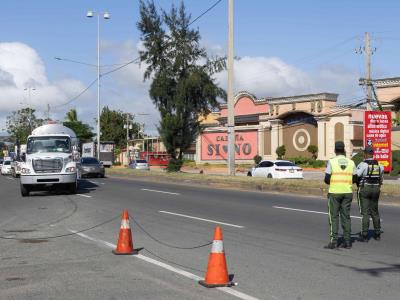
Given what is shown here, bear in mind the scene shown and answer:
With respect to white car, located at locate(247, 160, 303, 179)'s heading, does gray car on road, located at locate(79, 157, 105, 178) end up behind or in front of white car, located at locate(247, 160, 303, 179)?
in front

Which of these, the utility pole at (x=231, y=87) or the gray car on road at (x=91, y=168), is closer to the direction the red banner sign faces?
the utility pole

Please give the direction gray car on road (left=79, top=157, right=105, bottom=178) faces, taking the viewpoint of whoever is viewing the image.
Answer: facing the viewer and to the right of the viewer

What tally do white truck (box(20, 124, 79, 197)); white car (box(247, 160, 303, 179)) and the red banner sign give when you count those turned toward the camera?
2

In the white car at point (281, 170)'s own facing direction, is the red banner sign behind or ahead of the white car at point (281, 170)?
behind

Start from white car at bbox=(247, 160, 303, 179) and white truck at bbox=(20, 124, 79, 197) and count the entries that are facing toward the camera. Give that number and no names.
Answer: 1

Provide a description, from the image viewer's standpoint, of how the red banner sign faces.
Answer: facing the viewer

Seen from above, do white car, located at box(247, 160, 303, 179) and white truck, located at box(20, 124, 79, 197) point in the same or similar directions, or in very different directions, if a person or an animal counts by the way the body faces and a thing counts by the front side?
very different directions

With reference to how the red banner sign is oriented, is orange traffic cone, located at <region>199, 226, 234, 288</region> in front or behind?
in front

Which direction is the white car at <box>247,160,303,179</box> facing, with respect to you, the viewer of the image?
facing away from the viewer and to the left of the viewer

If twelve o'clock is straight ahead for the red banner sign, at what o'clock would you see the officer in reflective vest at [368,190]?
The officer in reflective vest is roughly at 12 o'clock from the red banner sign.

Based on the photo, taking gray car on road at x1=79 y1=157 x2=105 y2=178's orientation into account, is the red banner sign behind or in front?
in front

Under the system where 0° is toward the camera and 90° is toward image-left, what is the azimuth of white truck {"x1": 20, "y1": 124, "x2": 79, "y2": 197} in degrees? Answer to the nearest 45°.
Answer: approximately 0°
